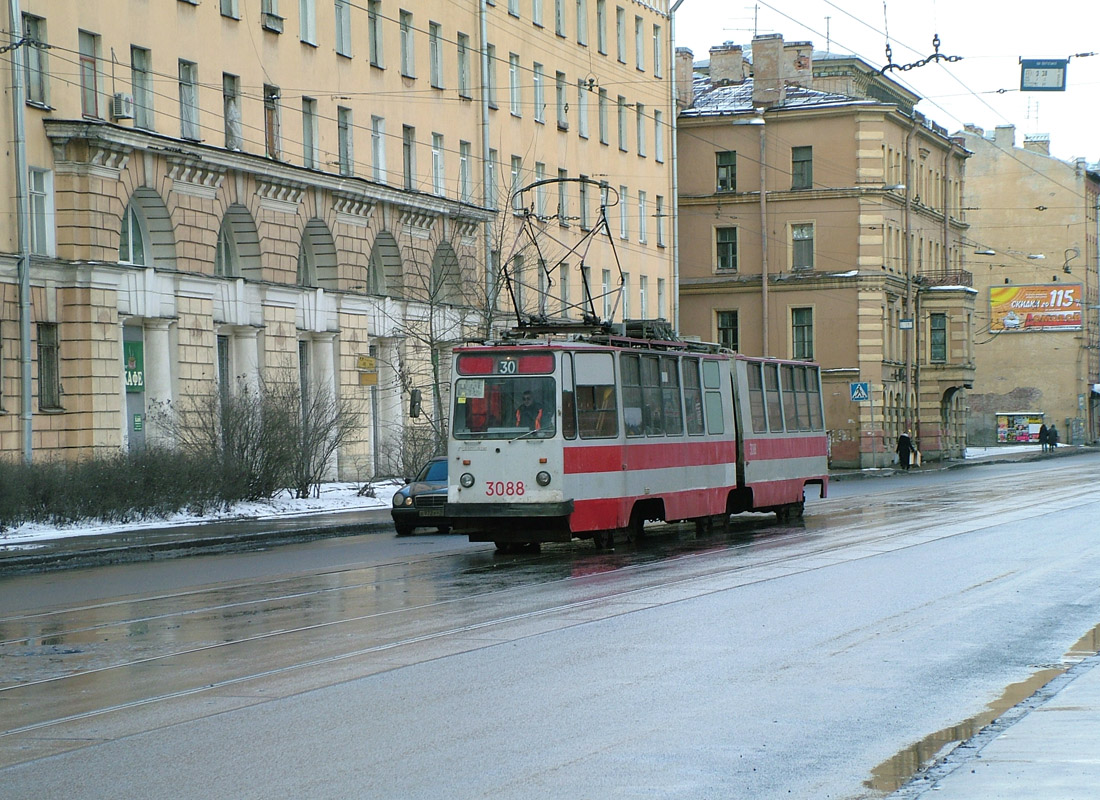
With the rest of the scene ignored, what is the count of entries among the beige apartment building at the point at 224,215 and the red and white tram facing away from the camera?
0

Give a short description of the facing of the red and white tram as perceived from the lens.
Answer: facing the viewer and to the left of the viewer

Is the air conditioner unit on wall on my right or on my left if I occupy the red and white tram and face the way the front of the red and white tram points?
on my right

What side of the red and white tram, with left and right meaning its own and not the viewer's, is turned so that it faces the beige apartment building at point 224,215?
right

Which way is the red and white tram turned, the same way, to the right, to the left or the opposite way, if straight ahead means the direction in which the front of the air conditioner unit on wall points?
to the right

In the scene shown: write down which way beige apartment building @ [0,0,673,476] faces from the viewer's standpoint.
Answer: facing the viewer and to the right of the viewer

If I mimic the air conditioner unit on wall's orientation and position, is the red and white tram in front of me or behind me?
in front

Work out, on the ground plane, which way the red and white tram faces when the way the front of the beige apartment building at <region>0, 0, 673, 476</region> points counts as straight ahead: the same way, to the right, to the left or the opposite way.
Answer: to the right

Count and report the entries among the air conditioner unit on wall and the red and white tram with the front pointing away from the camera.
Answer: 0
